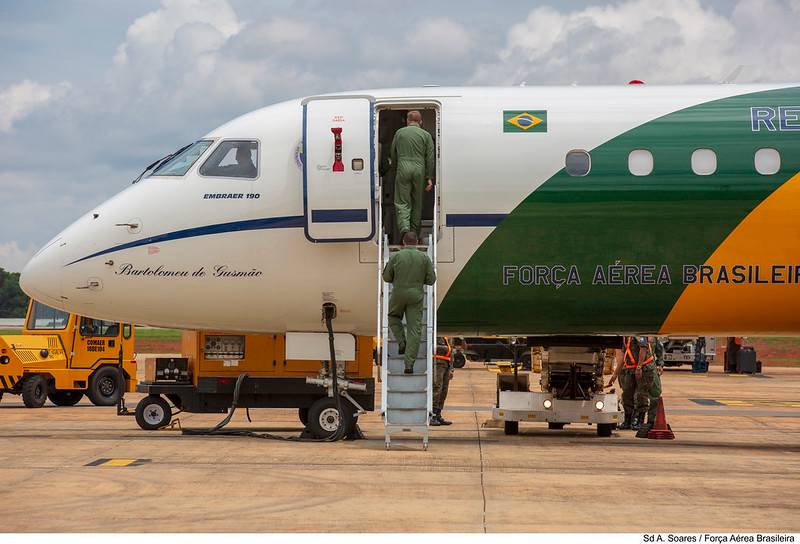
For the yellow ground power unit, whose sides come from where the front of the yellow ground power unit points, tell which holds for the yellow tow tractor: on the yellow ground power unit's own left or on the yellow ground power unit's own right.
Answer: on the yellow ground power unit's own right

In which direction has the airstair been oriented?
toward the camera

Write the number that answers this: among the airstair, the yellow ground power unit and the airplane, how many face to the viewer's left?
2

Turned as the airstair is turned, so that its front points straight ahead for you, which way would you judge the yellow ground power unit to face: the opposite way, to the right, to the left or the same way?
to the right

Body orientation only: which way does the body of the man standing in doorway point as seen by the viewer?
away from the camera

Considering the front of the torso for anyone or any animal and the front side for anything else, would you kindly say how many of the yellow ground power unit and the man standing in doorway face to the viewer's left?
1

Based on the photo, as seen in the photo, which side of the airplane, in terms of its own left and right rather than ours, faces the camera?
left

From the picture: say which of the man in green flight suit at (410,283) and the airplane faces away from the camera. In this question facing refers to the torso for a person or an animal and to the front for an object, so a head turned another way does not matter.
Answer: the man in green flight suit

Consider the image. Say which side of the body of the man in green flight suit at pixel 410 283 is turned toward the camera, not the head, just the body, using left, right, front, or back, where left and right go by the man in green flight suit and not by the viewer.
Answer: back

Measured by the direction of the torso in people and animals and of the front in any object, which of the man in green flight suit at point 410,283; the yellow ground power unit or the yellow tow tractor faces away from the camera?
the man in green flight suit

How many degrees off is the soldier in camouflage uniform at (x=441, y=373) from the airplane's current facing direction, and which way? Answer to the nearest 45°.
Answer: approximately 90° to its right

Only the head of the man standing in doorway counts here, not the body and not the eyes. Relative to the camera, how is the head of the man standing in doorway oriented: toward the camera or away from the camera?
away from the camera

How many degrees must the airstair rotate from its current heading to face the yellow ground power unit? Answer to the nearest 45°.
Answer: approximately 135° to its right

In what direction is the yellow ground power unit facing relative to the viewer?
to the viewer's left

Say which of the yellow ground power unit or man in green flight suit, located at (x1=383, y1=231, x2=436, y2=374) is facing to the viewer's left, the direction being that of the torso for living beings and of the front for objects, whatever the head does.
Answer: the yellow ground power unit
